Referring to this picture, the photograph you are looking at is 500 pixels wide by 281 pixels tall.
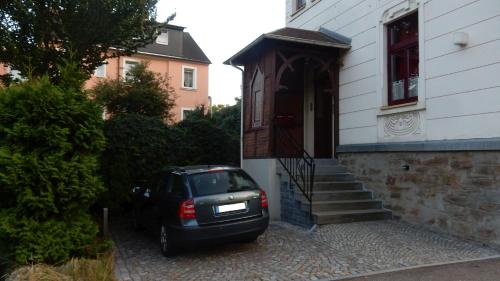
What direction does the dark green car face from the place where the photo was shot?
facing away from the viewer and to the left of the viewer

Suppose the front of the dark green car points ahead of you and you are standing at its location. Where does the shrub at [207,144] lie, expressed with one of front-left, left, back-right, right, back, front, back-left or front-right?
front-right

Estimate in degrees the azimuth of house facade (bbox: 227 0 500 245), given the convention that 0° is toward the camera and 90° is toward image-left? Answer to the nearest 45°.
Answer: approximately 45°

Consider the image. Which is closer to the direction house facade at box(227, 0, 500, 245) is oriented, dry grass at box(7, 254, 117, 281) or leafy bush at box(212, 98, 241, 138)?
the dry grass

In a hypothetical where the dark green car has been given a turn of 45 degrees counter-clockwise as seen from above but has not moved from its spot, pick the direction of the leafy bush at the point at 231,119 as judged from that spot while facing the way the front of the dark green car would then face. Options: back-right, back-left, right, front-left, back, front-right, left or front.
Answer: right

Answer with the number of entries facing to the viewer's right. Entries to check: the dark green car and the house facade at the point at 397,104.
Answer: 0

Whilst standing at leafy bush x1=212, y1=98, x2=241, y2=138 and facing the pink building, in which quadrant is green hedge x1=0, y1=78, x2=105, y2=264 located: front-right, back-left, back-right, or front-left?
back-left

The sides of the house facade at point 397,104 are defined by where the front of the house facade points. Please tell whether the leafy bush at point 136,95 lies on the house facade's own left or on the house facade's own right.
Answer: on the house facade's own right

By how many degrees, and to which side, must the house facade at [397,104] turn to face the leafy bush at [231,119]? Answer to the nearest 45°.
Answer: approximately 90° to its right

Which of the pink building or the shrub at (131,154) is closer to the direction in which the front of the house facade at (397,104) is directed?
the shrub
